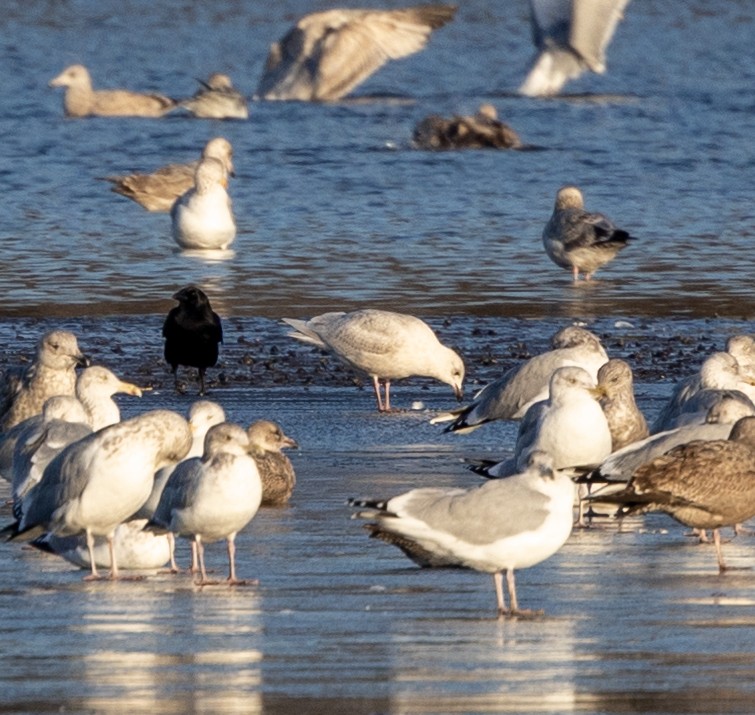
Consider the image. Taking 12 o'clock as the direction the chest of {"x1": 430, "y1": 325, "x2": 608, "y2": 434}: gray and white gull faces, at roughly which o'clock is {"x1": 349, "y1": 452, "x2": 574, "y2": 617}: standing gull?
The standing gull is roughly at 3 o'clock from the gray and white gull.

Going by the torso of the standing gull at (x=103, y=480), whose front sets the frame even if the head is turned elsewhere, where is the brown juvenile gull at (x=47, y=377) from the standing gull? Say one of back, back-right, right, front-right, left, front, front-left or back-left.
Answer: back-left

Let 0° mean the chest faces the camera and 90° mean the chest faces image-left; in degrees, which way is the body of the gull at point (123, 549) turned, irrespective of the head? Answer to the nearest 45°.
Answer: approximately 270°

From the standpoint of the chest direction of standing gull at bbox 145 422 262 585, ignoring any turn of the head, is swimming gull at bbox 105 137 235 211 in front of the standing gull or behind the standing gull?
behind

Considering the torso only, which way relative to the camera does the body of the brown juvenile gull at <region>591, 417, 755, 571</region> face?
to the viewer's right

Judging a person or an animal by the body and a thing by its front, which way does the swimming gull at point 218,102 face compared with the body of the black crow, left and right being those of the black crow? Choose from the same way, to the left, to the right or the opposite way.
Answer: to the left

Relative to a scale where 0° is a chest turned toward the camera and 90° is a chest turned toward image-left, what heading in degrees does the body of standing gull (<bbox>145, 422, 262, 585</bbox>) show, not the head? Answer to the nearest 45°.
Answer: approximately 315°
